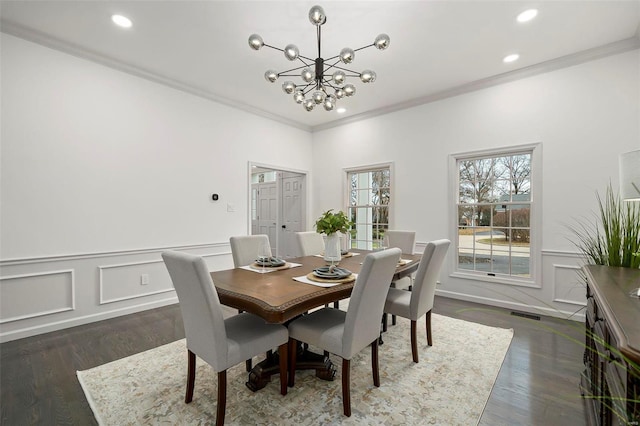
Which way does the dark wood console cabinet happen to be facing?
to the viewer's left

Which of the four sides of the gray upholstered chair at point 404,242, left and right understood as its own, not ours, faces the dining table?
front

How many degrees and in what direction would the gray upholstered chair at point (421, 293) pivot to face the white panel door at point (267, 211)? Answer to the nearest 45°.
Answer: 0° — it already faces it

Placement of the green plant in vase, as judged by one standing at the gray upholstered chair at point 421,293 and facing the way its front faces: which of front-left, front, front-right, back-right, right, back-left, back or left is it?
front-left

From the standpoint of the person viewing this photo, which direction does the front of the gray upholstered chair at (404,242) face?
facing the viewer and to the left of the viewer

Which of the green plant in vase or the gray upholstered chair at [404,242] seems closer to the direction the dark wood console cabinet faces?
the green plant in vase

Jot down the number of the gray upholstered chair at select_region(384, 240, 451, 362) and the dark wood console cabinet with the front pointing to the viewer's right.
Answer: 0

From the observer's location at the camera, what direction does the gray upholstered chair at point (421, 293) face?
facing away from the viewer and to the left of the viewer

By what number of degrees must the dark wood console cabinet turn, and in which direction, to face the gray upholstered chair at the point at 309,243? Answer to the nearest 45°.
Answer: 0° — it already faces it
